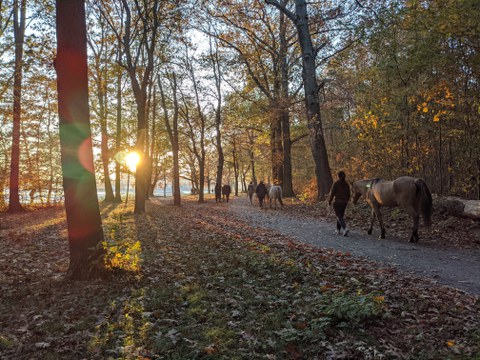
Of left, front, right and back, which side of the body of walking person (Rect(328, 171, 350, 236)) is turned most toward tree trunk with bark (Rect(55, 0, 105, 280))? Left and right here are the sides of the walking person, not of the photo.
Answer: left

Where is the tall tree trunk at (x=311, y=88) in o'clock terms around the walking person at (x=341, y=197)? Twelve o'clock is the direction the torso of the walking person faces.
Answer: The tall tree trunk is roughly at 1 o'clock from the walking person.

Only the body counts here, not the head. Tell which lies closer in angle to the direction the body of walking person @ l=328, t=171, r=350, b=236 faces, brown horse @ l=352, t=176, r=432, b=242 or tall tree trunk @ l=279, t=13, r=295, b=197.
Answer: the tall tree trunk

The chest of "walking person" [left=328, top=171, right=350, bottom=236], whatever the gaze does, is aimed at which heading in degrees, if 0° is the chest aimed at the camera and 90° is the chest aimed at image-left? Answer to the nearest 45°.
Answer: approximately 135°

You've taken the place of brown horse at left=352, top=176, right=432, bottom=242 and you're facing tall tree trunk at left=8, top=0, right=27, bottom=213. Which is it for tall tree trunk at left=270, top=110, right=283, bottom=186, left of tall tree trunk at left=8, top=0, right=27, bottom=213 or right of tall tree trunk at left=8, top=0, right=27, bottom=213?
right

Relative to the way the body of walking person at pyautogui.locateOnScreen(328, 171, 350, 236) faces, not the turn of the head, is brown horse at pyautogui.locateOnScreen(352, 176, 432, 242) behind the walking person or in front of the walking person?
behind

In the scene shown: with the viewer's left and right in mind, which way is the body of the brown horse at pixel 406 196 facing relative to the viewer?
facing away from the viewer and to the left of the viewer

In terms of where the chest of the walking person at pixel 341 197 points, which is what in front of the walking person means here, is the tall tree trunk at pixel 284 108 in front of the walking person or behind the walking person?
in front

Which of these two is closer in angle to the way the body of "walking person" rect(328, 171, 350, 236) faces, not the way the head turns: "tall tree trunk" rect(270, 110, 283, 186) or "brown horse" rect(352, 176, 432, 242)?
the tall tree trunk

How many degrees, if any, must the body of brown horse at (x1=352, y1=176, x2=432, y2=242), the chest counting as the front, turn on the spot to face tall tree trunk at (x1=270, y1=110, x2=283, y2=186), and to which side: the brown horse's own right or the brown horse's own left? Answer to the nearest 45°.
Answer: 0° — it already faces it

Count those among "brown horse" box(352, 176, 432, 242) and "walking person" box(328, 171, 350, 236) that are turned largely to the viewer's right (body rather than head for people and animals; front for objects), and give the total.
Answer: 0

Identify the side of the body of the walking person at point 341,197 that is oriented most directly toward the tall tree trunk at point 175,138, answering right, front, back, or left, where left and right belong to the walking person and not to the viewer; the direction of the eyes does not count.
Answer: front
